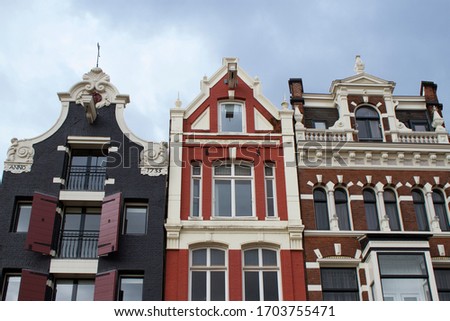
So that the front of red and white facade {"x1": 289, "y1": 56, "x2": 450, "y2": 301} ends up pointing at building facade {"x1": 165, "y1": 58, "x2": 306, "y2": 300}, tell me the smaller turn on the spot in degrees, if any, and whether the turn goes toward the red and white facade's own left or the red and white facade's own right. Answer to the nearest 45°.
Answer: approximately 90° to the red and white facade's own right

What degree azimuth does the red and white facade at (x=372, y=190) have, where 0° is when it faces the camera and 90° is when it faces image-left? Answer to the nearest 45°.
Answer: approximately 0°

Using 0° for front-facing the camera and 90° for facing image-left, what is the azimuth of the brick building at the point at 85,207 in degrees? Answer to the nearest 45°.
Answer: approximately 0°

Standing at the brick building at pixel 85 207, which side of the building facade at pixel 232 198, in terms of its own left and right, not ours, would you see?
right

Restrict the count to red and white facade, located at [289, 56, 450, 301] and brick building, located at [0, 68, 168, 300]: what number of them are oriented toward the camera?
2

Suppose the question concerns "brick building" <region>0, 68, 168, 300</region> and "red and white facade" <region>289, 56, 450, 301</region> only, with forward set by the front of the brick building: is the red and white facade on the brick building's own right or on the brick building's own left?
on the brick building's own left

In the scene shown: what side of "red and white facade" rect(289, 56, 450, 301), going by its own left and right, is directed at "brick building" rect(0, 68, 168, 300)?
right
